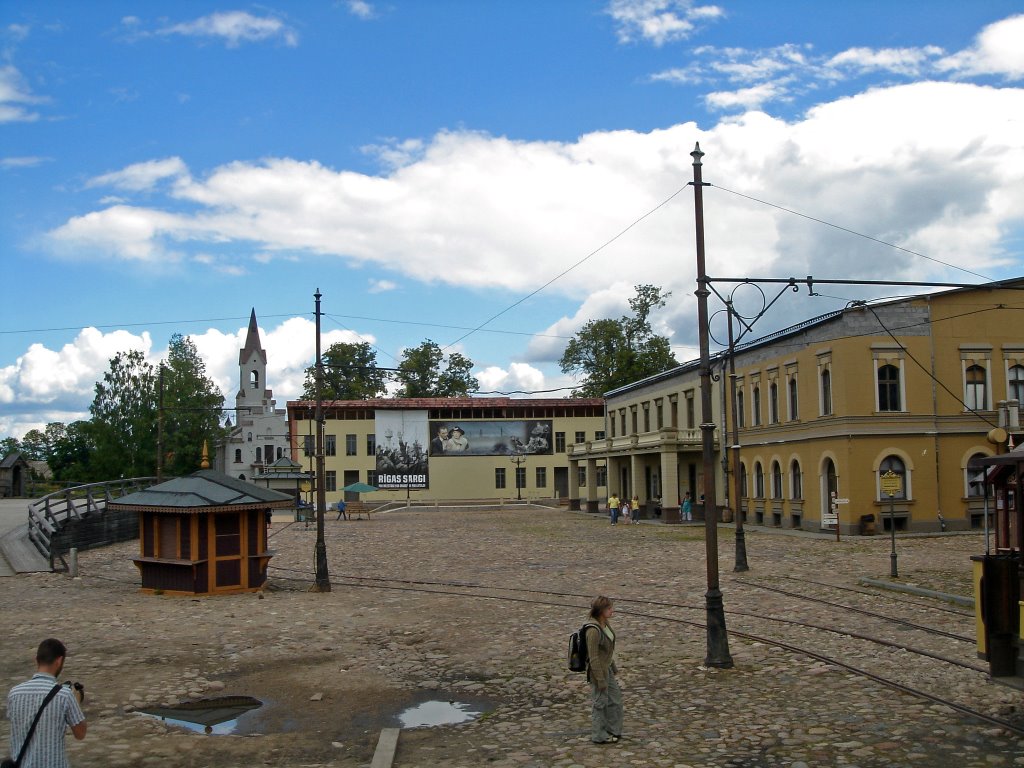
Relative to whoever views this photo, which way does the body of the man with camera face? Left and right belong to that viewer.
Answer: facing away from the viewer and to the right of the viewer

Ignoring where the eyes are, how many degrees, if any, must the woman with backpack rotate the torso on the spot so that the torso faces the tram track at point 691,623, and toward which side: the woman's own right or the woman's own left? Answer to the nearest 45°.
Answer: approximately 90° to the woman's own left

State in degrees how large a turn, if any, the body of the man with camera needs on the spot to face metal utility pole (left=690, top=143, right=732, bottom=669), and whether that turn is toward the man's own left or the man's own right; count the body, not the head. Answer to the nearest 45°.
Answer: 0° — they already face it

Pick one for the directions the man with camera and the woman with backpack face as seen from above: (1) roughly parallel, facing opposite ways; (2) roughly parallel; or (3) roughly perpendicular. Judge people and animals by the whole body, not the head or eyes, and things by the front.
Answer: roughly perpendicular

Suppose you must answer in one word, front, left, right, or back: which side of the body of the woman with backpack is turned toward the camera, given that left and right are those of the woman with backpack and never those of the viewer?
right

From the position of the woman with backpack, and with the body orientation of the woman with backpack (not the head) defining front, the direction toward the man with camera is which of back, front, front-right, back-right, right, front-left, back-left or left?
back-right

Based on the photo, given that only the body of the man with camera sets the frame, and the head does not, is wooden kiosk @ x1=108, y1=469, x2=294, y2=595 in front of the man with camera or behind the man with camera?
in front

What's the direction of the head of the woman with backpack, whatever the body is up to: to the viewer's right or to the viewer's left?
to the viewer's right

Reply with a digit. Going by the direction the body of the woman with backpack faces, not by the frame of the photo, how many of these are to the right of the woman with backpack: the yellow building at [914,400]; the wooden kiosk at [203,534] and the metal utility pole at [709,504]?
0

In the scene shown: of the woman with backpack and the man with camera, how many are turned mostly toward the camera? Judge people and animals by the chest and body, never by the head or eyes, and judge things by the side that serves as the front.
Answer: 0

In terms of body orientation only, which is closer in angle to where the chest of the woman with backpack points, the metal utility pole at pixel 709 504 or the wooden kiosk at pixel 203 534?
the metal utility pole

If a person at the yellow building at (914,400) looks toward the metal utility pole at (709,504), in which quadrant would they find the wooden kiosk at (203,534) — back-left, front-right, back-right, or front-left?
front-right

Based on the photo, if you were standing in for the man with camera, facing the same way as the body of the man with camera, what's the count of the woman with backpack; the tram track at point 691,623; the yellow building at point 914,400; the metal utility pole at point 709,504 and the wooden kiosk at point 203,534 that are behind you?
0

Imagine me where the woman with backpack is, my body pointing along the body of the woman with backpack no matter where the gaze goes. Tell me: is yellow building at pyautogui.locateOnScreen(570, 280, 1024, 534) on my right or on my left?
on my left

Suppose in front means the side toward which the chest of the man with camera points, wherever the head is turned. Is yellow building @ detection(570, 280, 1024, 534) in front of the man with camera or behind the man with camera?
in front
